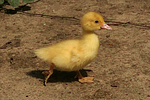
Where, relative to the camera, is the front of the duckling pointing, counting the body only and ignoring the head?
to the viewer's right
